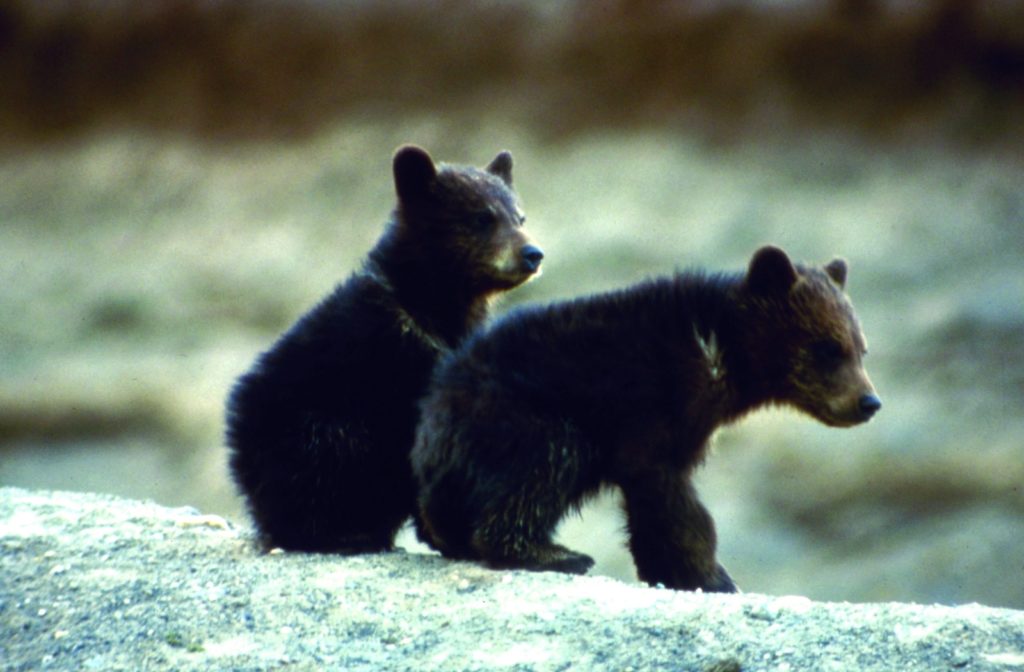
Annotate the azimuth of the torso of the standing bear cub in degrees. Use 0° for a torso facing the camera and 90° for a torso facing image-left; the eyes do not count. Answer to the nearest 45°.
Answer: approximately 270°

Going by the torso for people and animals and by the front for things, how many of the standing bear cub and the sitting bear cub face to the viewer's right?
2

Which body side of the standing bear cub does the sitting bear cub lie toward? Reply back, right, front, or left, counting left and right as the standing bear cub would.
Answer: back

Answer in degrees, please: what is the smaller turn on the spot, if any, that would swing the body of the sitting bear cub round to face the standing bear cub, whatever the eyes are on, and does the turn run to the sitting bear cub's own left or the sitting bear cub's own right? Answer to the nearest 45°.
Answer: approximately 45° to the sitting bear cub's own right

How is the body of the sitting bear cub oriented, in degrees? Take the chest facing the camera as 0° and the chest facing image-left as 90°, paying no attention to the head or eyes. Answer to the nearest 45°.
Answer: approximately 270°
